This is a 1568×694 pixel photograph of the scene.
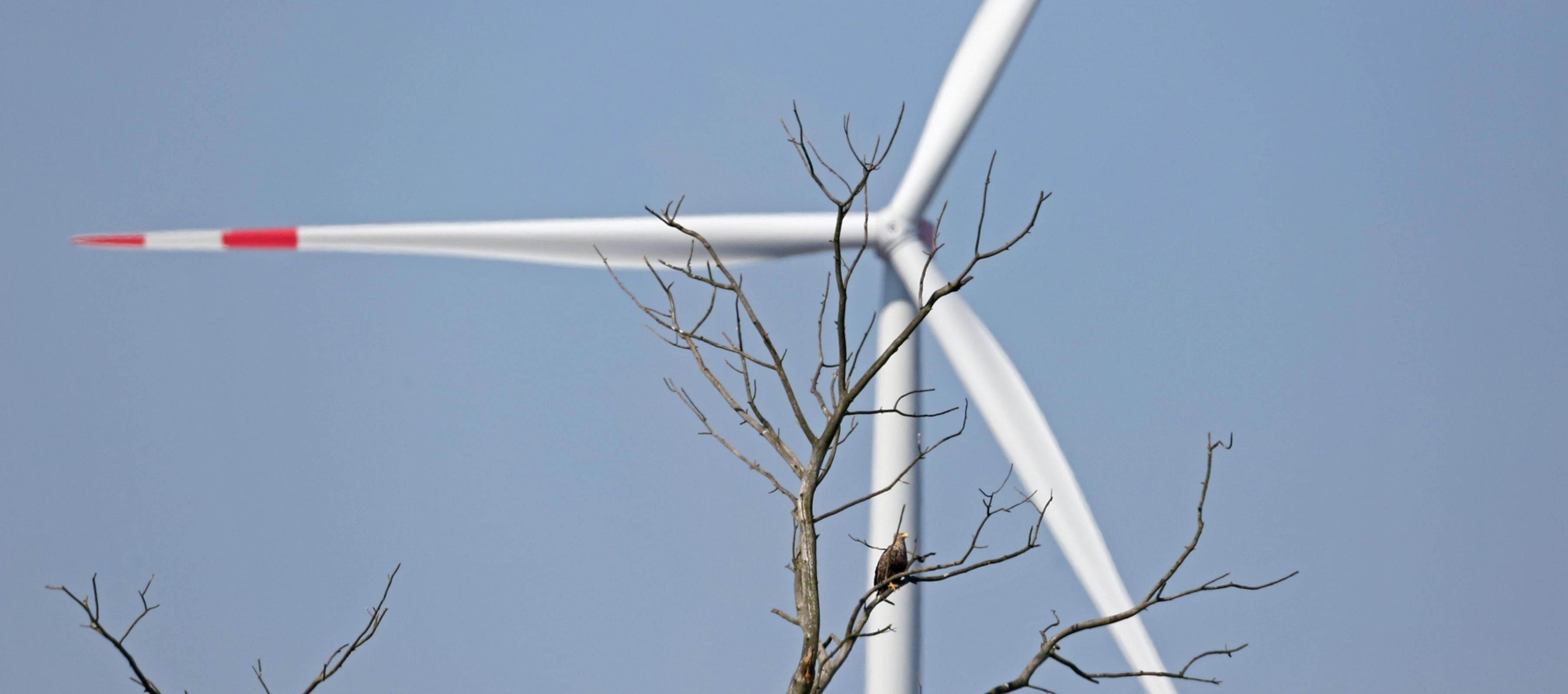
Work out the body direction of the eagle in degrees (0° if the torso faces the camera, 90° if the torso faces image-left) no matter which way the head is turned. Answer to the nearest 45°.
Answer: approximately 270°
